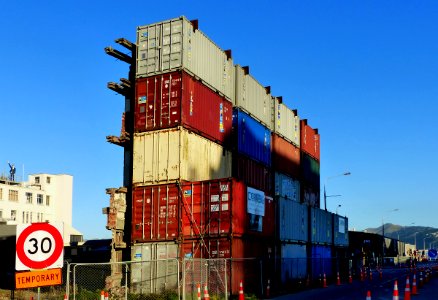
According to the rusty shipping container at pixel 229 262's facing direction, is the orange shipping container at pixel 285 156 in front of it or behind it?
behind

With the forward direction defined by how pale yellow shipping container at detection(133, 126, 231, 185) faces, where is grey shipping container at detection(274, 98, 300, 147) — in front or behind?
behind

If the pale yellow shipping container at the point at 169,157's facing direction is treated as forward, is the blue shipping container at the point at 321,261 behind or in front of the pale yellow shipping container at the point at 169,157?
behind

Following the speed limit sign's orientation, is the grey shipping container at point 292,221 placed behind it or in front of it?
behind
